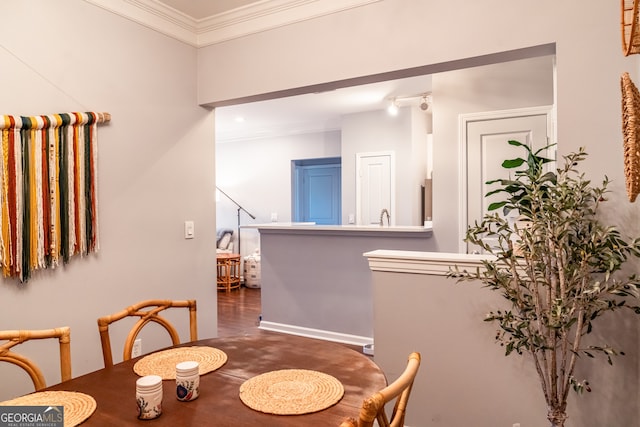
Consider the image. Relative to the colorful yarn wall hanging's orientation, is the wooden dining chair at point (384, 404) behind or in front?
in front

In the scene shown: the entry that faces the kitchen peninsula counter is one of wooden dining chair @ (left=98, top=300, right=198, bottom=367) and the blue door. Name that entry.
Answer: the blue door

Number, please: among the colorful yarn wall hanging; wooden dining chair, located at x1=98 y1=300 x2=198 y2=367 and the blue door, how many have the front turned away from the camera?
0

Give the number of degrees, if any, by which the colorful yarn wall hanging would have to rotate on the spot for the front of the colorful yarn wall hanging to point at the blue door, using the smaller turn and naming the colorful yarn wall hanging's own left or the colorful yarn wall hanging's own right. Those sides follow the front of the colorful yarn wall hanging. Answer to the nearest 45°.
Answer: approximately 90° to the colorful yarn wall hanging's own left

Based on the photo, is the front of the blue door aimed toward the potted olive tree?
yes

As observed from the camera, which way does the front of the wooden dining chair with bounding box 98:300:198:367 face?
facing the viewer and to the right of the viewer

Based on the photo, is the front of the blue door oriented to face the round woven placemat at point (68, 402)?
yes

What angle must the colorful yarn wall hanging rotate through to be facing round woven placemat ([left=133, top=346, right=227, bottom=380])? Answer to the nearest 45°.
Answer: approximately 45° to its right

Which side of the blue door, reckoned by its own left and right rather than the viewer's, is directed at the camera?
front

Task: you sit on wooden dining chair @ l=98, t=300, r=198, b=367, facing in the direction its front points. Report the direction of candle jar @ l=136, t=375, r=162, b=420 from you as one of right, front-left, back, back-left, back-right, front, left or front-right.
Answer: front-right

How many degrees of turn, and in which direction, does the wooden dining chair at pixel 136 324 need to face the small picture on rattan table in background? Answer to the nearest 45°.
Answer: approximately 135° to its left

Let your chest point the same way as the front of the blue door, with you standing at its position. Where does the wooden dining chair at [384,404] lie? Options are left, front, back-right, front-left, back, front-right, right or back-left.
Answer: front

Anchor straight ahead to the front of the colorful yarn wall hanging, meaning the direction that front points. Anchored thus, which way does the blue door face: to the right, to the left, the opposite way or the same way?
to the right

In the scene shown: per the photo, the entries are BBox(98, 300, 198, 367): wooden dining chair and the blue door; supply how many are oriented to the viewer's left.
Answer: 0

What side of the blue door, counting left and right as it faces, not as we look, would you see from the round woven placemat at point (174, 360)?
front

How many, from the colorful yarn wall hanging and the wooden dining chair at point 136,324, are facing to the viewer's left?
0

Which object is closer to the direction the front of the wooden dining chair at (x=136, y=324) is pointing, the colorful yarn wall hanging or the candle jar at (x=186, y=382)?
the candle jar

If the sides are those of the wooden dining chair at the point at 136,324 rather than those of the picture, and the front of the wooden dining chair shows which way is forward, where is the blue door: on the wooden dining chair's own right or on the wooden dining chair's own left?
on the wooden dining chair's own left

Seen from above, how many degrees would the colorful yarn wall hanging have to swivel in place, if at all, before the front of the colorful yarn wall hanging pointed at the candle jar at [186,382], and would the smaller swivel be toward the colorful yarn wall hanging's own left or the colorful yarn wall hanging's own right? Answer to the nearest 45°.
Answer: approximately 45° to the colorful yarn wall hanging's own right

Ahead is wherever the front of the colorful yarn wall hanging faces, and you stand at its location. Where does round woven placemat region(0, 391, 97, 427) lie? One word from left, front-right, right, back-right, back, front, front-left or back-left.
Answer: front-right
